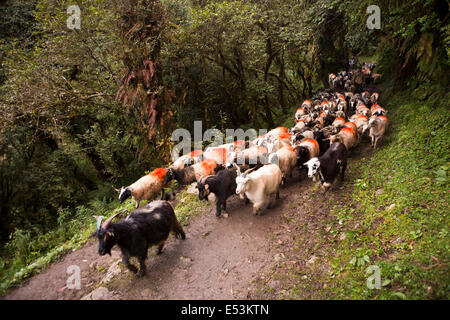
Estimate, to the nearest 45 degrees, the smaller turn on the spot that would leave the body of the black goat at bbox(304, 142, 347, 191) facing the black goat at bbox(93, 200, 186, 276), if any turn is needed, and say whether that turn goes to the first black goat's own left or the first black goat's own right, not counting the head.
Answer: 0° — it already faces it

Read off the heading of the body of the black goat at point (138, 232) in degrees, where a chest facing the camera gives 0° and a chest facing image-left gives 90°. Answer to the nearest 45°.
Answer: approximately 45°

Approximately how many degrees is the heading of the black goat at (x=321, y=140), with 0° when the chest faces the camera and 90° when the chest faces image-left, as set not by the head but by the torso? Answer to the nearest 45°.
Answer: approximately 45°

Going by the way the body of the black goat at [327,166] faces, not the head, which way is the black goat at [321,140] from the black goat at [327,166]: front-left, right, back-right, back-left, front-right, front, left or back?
back-right

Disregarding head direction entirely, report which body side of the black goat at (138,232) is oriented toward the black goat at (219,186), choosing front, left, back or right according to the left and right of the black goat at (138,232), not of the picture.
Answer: back
